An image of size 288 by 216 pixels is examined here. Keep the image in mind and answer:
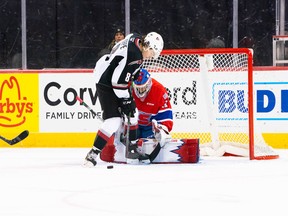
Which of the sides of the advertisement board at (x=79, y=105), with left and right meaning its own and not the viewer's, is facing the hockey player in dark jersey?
front

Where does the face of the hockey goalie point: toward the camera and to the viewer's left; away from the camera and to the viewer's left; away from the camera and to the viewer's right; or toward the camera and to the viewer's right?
toward the camera and to the viewer's left

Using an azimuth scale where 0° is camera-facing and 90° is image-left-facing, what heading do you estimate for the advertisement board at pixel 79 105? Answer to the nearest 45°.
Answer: approximately 0°

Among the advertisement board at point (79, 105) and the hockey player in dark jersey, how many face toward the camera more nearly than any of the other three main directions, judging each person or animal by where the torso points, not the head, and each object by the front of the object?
1
